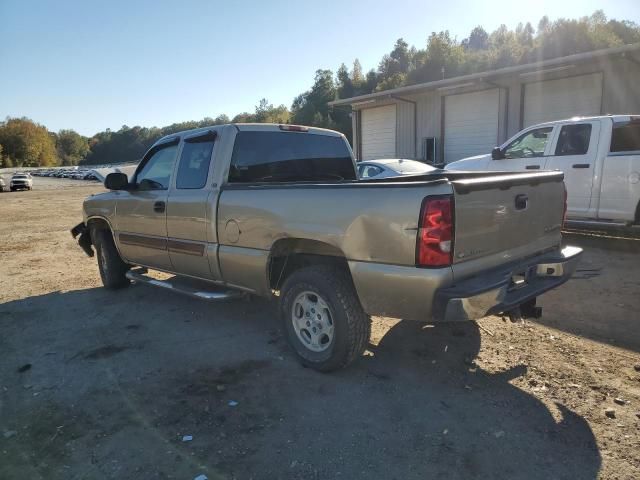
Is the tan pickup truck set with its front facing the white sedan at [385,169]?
no

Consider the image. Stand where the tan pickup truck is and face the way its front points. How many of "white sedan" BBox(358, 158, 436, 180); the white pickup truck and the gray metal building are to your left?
0

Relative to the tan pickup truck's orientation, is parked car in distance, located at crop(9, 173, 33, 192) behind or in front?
in front

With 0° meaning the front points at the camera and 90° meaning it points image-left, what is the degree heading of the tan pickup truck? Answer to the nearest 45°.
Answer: approximately 135°

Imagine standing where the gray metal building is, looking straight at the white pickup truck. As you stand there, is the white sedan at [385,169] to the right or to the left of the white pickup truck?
right

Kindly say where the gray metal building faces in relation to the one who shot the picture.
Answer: facing the viewer and to the left of the viewer

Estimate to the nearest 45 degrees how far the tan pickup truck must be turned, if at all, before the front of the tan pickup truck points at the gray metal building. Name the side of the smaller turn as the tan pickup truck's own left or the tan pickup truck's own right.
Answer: approximately 90° to the tan pickup truck's own right

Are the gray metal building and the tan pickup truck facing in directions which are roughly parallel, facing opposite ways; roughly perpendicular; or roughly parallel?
roughly perpendicular

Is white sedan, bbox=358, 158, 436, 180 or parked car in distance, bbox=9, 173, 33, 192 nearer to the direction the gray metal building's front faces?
the white sedan

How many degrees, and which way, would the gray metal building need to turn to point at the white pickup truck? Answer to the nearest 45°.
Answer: approximately 45° to its left

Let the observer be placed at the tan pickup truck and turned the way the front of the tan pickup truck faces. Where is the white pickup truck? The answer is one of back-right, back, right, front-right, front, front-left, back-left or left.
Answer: right

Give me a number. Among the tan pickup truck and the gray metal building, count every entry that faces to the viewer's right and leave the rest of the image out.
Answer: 0
